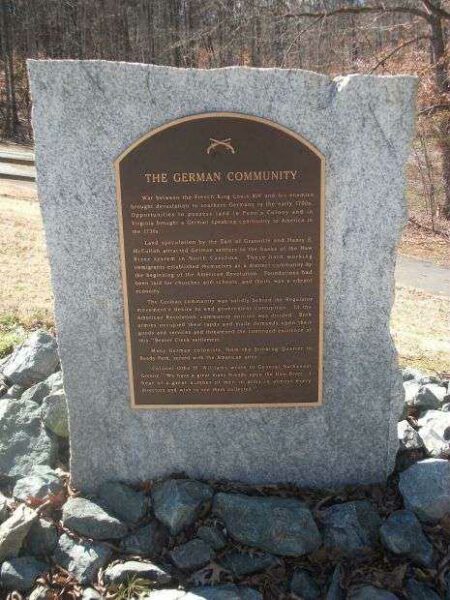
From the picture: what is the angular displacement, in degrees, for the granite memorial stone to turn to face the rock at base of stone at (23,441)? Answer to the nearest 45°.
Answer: approximately 90° to its right

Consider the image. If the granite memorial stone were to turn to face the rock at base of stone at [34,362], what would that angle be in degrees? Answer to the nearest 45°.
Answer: approximately 135° to its right

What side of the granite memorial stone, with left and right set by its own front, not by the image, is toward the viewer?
front
